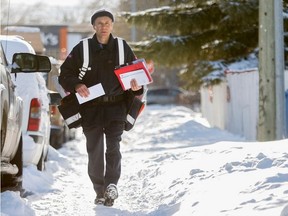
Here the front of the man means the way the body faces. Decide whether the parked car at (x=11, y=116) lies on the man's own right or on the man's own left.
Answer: on the man's own right

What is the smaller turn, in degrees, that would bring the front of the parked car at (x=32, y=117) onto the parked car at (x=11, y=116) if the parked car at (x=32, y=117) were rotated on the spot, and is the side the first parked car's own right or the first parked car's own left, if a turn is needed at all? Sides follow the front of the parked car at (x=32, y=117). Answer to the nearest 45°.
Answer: approximately 180°

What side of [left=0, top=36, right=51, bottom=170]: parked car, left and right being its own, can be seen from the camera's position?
back

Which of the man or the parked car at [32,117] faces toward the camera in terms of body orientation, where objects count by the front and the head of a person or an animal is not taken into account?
the man

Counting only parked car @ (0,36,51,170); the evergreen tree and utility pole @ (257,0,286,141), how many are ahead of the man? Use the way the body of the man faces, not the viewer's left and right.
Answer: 0

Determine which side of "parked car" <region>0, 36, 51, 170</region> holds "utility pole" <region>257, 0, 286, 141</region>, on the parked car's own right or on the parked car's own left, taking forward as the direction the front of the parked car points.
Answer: on the parked car's own right

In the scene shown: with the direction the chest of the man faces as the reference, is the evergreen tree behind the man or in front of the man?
behind

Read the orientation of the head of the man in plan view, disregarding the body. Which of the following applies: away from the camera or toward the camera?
toward the camera

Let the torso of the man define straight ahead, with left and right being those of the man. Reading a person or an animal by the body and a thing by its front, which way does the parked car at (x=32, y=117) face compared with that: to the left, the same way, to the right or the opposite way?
the opposite way

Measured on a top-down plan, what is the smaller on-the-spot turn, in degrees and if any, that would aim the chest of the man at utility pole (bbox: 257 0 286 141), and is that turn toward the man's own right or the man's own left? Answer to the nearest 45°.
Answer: approximately 135° to the man's own left

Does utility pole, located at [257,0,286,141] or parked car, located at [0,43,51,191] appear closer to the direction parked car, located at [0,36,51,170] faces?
the utility pole

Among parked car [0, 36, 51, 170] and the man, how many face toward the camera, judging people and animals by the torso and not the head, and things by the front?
1

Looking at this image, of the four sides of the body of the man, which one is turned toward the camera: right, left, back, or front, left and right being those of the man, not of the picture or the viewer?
front

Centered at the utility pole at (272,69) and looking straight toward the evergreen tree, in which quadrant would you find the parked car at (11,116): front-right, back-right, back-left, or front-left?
back-left

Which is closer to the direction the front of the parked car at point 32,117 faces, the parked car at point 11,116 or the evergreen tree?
the evergreen tree
